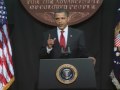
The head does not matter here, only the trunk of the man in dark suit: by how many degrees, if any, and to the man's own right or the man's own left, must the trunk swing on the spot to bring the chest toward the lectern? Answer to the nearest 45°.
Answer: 0° — they already face it

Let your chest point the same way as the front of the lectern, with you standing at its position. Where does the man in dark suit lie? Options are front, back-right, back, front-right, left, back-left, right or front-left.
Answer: back

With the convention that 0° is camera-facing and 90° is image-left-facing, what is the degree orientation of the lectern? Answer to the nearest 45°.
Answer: approximately 0°

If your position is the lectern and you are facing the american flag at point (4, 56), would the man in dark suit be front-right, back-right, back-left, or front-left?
front-right

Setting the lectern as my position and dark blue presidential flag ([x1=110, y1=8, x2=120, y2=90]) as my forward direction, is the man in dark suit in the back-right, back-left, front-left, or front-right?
front-left

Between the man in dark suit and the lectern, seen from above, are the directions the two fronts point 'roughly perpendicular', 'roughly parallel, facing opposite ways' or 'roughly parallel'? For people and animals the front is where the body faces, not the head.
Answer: roughly parallel

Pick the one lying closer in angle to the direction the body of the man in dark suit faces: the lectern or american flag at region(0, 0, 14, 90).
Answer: the lectern

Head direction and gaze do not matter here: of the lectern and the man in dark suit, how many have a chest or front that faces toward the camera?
2

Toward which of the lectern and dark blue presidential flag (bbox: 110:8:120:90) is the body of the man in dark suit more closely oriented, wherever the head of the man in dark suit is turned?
the lectern

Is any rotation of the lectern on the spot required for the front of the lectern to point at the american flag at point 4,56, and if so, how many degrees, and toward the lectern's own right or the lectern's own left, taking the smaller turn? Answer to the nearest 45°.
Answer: approximately 135° to the lectern's own right

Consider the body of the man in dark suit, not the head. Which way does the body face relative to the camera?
toward the camera
